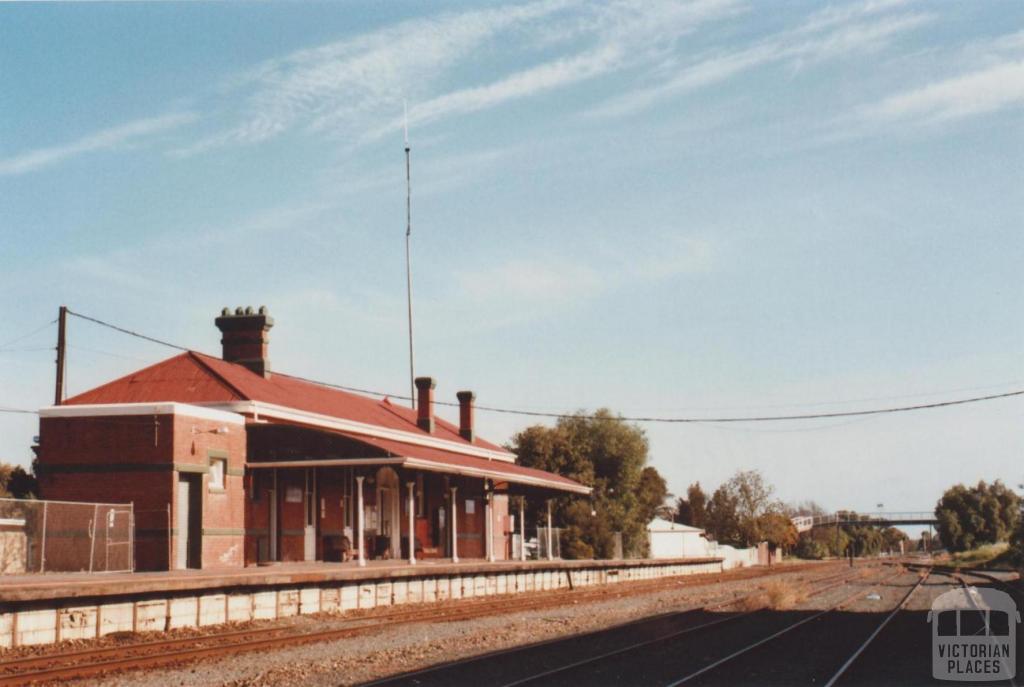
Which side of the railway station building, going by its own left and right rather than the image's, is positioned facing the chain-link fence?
right

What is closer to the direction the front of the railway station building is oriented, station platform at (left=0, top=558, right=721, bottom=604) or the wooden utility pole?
the station platform

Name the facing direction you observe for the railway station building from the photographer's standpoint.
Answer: facing the viewer and to the right of the viewer

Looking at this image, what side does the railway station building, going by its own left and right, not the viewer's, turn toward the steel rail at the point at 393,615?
front

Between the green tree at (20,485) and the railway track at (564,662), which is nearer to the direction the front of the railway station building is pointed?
the railway track

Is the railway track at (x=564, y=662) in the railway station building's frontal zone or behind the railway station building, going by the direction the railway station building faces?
frontal zone
